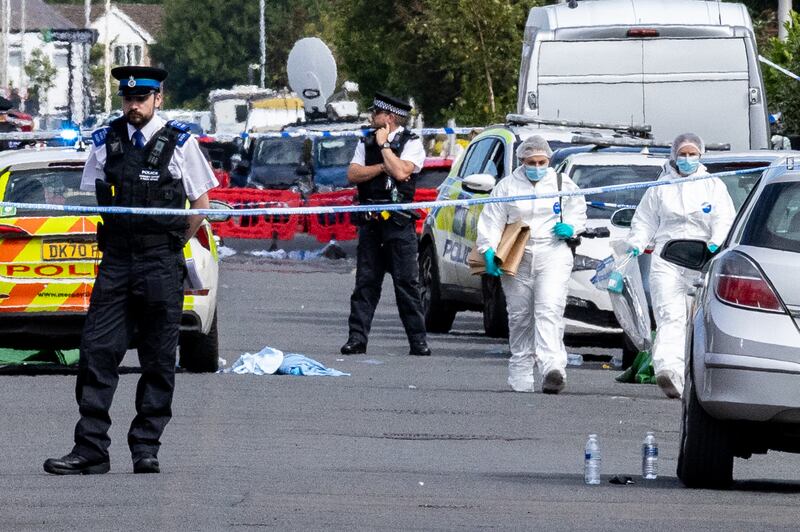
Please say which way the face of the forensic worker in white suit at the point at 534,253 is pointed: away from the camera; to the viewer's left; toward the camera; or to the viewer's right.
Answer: toward the camera

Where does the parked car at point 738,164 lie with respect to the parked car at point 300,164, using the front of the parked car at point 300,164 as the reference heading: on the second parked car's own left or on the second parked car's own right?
on the second parked car's own left

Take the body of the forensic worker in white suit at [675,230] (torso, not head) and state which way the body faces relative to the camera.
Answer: toward the camera

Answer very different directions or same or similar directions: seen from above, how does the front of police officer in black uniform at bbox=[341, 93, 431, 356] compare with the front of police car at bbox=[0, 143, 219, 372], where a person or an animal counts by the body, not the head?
very different directions

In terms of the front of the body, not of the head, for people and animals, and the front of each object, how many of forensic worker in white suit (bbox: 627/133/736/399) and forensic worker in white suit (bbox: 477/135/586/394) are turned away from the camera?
0

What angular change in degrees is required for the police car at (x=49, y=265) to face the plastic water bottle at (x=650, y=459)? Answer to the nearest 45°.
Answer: approximately 135° to its right

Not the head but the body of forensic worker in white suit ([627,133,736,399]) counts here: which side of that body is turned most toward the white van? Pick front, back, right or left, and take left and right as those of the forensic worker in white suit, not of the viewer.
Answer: back

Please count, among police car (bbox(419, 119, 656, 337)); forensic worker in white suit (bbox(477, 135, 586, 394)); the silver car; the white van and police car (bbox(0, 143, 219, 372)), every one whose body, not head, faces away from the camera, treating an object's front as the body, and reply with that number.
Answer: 3

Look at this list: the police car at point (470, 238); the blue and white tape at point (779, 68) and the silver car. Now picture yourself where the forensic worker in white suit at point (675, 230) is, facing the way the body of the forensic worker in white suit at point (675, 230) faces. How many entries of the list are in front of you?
1

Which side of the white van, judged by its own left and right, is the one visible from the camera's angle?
back

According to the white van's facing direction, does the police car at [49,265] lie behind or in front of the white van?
behind

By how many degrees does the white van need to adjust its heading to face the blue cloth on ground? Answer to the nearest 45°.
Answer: approximately 180°

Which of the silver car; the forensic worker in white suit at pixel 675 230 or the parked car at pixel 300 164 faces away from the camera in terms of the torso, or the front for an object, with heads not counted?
the silver car

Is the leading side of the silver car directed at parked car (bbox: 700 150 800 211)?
yes

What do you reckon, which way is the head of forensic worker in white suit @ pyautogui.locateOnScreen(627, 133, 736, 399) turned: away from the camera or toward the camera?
toward the camera

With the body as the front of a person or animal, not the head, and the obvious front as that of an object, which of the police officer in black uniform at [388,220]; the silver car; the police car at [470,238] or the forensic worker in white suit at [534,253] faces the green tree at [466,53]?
the silver car
